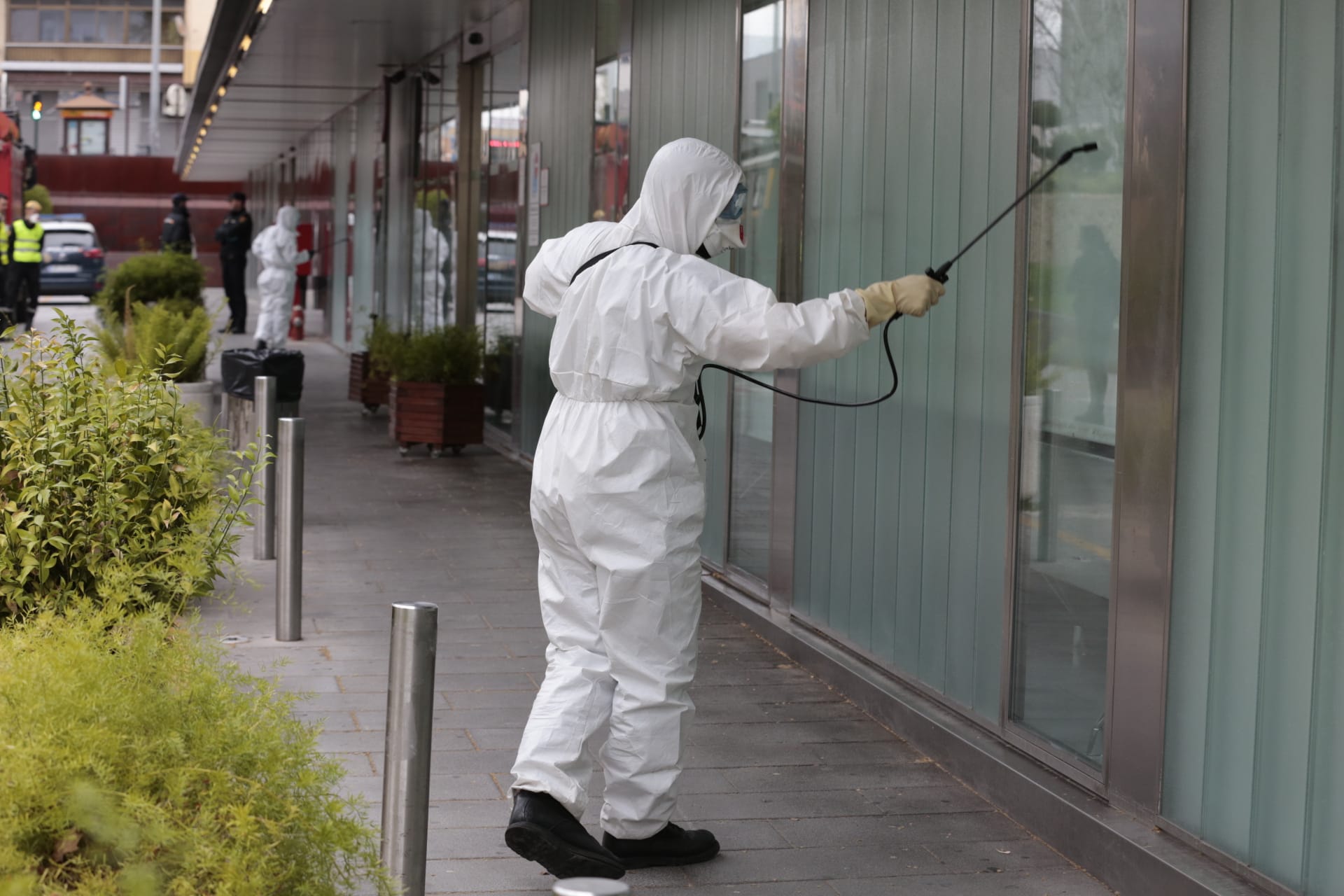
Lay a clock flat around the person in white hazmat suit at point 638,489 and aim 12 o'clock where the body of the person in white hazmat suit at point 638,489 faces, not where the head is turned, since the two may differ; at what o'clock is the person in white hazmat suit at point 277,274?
the person in white hazmat suit at point 277,274 is roughly at 10 o'clock from the person in white hazmat suit at point 638,489.

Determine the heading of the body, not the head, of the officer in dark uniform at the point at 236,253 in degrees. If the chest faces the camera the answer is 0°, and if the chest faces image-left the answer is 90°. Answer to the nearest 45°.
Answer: approximately 45°

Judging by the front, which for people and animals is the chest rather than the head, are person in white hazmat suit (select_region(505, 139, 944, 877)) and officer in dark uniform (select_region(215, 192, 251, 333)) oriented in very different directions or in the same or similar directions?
very different directions

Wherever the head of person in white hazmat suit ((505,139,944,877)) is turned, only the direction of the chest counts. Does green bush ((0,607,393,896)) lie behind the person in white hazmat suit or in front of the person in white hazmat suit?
behind

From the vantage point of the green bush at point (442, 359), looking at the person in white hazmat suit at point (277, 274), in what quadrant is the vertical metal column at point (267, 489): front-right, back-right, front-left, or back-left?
back-left
